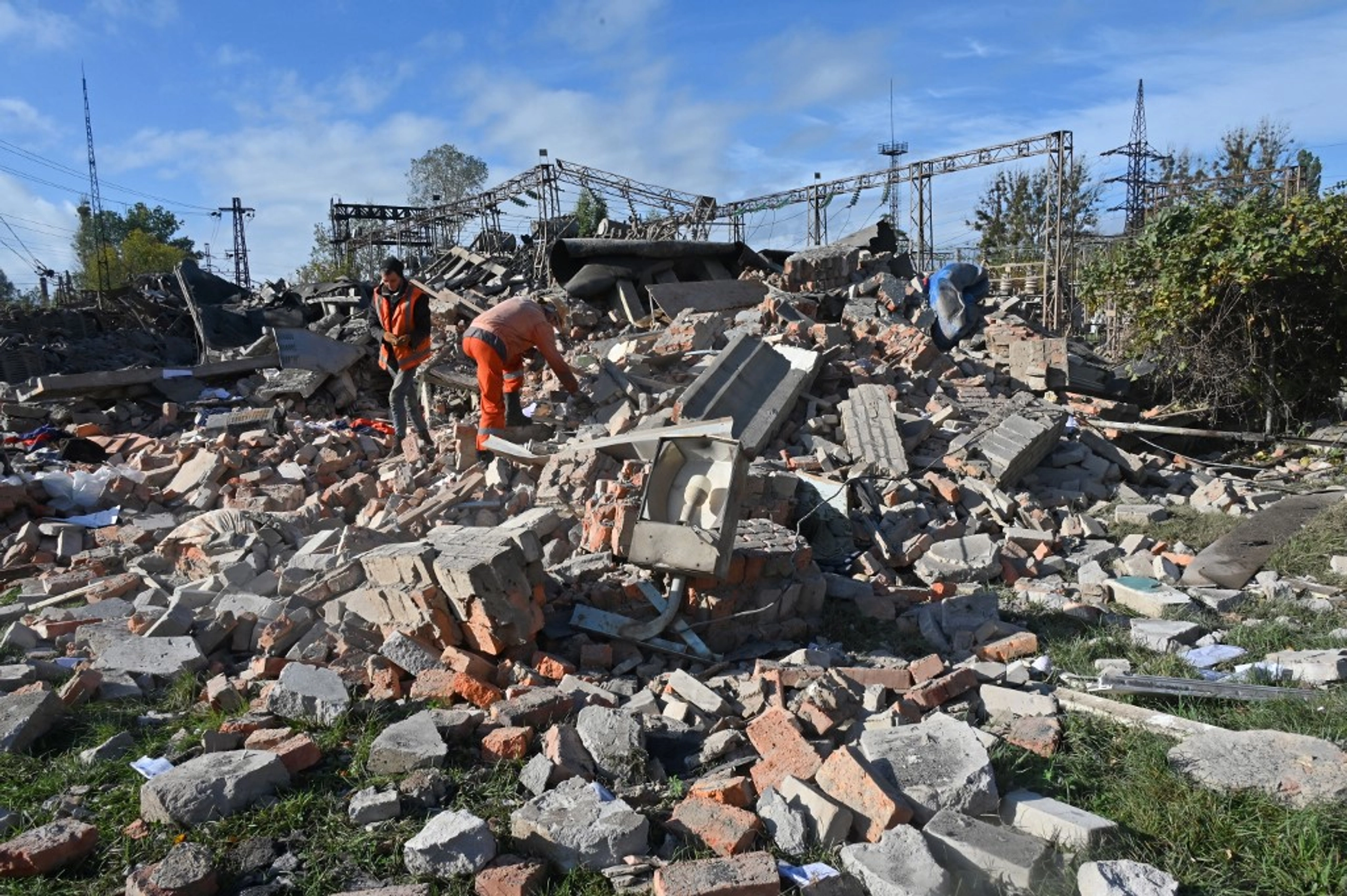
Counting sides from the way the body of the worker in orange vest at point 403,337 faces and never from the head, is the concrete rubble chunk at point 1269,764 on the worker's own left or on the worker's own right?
on the worker's own left

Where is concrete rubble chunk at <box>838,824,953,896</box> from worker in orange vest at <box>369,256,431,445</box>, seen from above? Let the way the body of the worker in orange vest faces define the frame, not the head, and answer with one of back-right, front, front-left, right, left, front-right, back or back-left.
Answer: front-left

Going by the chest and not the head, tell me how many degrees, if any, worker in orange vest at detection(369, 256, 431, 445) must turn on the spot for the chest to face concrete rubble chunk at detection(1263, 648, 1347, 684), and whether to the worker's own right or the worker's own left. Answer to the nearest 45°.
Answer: approximately 90° to the worker's own left

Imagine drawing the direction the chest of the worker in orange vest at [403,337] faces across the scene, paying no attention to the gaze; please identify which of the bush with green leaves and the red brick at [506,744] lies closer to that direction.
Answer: the red brick

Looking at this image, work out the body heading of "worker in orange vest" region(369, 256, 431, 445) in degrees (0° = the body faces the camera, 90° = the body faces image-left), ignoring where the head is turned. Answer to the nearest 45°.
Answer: approximately 45°

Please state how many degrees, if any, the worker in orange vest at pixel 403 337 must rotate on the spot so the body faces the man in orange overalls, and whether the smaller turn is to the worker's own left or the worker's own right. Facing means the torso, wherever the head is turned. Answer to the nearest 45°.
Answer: approximately 90° to the worker's own left

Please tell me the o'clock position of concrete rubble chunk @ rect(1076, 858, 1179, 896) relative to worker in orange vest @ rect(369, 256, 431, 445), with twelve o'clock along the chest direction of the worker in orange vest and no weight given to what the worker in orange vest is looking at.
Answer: The concrete rubble chunk is roughly at 10 o'clock from the worker in orange vest.

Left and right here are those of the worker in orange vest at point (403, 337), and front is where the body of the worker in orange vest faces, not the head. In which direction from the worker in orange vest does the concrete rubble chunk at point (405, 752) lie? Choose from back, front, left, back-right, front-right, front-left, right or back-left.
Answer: front-left

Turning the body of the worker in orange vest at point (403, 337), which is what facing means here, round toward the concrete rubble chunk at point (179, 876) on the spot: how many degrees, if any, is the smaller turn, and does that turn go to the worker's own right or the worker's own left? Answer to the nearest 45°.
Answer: approximately 45° to the worker's own left

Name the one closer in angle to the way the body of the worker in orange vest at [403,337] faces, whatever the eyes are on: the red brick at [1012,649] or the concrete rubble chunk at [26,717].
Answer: the concrete rubble chunk

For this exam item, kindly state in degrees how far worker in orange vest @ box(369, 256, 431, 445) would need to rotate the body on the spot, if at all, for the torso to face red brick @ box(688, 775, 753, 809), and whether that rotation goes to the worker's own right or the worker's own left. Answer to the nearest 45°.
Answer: approximately 45° to the worker's own left

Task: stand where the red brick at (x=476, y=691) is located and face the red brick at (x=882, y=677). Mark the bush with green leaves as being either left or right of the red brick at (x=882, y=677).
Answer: left

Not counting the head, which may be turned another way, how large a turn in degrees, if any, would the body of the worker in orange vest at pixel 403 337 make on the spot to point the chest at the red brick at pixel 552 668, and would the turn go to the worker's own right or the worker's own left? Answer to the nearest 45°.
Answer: approximately 45° to the worker's own left

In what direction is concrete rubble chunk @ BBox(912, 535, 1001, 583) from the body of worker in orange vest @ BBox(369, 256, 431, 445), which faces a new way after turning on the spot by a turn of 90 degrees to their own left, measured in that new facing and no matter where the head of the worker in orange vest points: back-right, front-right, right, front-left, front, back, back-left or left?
front
